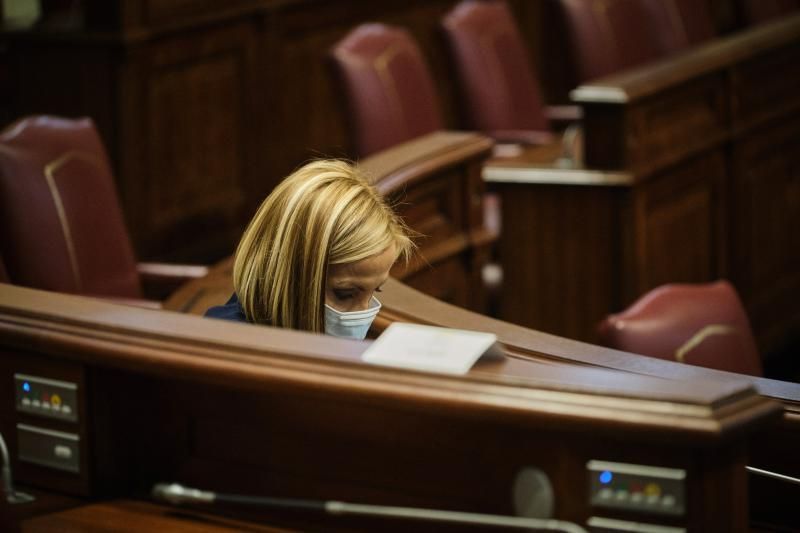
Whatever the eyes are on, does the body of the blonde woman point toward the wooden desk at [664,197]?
no

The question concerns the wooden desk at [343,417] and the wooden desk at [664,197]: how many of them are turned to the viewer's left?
0

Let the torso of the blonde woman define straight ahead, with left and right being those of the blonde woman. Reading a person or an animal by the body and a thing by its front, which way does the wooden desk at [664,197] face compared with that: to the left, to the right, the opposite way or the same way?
the same way

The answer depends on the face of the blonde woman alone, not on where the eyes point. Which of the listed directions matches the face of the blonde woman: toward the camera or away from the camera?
toward the camera
